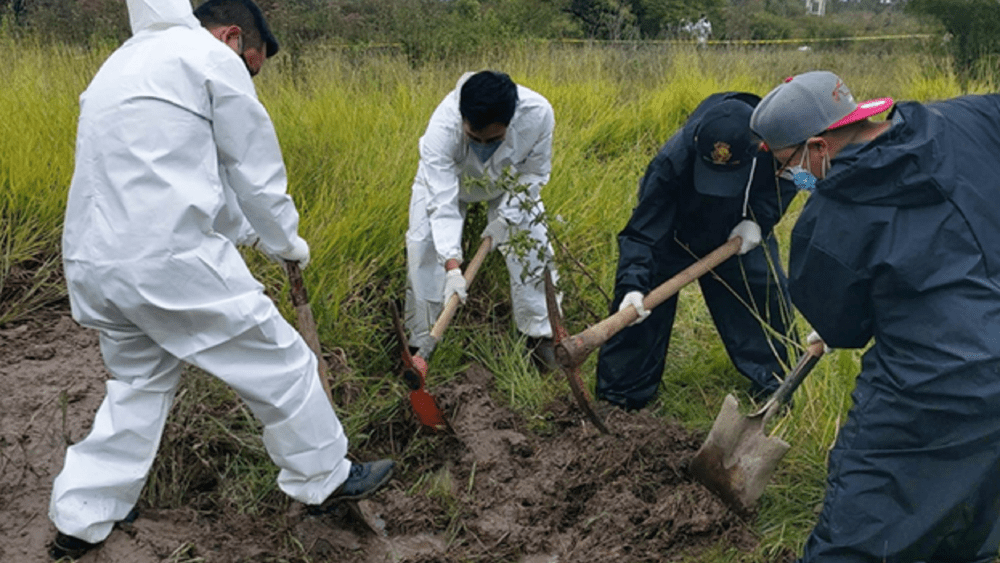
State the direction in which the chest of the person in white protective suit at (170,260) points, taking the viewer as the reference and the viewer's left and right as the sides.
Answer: facing away from the viewer and to the right of the viewer

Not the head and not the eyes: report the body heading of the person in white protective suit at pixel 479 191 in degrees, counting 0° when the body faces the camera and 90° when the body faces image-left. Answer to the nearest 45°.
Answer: approximately 0°

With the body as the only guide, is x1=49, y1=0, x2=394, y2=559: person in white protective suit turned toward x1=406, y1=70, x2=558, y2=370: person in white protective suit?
yes

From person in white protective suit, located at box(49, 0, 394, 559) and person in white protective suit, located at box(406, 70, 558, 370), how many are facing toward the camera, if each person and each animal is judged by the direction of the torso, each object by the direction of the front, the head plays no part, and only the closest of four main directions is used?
1

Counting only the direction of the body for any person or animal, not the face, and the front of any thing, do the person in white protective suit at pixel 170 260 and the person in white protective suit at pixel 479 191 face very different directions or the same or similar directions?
very different directions

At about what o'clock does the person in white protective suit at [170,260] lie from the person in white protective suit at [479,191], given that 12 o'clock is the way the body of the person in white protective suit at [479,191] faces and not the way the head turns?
the person in white protective suit at [170,260] is roughly at 1 o'clock from the person in white protective suit at [479,191].
